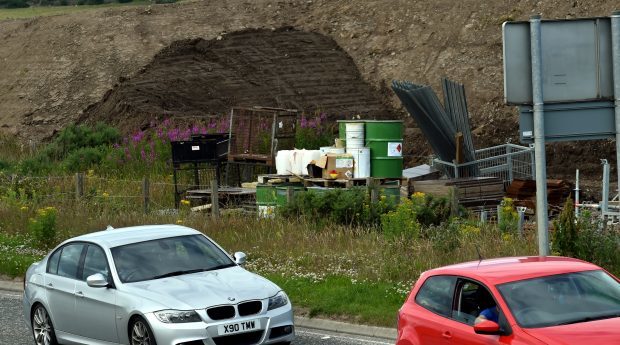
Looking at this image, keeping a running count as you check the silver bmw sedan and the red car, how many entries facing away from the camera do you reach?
0

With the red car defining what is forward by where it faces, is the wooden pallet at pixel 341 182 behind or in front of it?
behind

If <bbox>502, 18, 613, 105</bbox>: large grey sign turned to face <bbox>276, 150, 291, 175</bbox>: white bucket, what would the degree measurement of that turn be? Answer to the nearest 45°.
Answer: approximately 45° to its left

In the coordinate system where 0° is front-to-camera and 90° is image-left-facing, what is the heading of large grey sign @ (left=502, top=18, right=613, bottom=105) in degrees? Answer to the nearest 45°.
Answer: approximately 180°

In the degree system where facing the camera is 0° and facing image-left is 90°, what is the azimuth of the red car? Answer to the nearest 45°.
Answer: approximately 315°

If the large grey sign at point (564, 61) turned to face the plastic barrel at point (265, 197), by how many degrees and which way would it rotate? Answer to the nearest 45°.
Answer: approximately 45° to its left

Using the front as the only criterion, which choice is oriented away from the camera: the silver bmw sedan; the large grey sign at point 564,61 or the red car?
the large grey sign

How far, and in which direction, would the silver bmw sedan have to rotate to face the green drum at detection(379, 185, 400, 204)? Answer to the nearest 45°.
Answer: approximately 90° to its left

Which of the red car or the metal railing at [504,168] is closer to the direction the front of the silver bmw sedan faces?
the red car

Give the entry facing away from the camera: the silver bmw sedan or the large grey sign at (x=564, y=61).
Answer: the large grey sign

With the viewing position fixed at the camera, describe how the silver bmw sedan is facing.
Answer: facing the viewer and to the right of the viewer

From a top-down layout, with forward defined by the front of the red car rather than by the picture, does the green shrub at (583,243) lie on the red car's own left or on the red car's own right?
on the red car's own left
